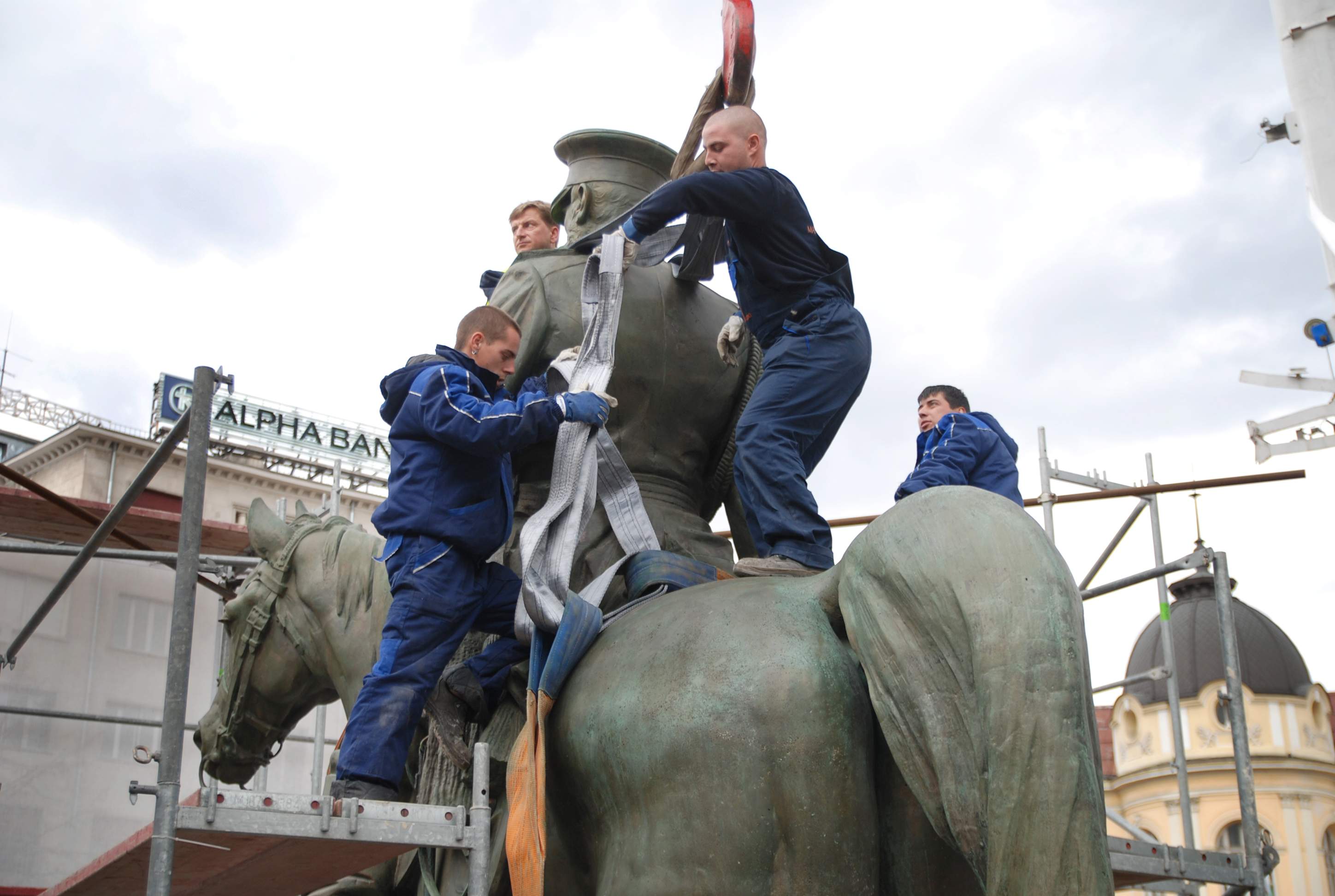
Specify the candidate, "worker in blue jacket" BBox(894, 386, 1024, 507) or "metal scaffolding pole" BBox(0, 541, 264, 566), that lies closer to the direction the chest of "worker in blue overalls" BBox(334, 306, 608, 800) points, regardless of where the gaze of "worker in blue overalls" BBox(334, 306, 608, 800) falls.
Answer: the worker in blue jacket

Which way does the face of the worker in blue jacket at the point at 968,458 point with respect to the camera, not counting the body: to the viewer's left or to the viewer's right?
to the viewer's left

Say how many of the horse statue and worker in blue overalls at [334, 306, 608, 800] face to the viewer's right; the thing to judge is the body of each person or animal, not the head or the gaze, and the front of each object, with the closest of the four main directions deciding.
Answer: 1

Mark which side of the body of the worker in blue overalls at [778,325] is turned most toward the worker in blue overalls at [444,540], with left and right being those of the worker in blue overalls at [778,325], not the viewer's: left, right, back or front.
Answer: front

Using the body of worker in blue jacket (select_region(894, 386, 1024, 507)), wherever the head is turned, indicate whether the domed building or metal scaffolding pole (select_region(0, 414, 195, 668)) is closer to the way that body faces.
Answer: the metal scaffolding pole

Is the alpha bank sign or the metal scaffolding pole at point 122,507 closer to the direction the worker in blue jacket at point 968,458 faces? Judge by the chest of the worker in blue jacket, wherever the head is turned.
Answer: the metal scaffolding pole

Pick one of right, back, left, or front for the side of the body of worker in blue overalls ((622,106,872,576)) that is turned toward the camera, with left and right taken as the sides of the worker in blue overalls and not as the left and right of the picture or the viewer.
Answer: left

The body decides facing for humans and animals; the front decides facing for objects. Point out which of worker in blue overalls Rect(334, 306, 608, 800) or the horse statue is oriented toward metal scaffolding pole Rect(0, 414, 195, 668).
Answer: the horse statue

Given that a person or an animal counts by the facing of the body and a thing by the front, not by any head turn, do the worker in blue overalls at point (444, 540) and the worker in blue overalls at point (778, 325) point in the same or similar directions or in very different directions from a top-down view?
very different directions

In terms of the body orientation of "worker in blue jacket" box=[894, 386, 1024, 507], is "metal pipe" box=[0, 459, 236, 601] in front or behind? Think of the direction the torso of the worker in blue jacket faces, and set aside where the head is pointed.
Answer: in front

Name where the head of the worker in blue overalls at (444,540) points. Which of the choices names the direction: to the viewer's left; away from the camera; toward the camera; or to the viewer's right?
to the viewer's right

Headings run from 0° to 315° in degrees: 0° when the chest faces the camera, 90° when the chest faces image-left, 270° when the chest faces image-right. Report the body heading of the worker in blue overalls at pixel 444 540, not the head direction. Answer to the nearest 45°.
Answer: approximately 270°

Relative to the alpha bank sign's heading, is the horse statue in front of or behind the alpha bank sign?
in front

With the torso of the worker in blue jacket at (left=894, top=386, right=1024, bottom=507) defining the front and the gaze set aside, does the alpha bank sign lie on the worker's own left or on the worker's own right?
on the worker's own right
